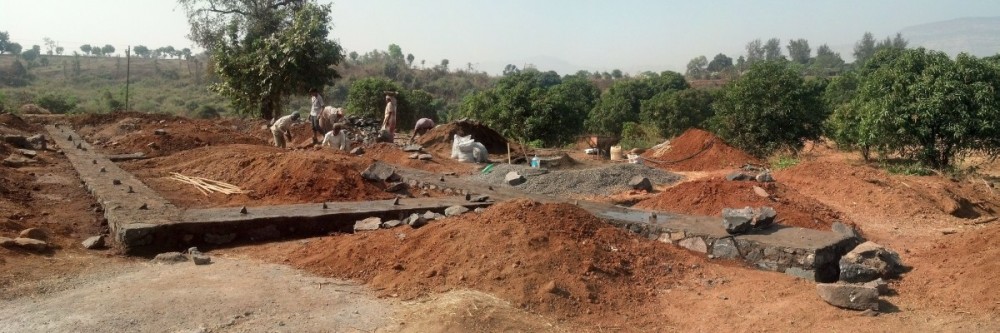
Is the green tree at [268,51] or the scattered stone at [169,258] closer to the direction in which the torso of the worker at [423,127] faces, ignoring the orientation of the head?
the green tree

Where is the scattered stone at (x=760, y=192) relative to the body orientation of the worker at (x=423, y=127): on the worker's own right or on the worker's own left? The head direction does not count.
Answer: on the worker's own left

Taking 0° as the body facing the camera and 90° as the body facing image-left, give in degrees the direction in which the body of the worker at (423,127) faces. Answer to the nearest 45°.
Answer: approximately 90°

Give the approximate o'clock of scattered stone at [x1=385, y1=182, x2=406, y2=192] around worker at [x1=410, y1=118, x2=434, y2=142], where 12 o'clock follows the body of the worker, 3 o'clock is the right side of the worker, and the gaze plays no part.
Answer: The scattered stone is roughly at 9 o'clock from the worker.

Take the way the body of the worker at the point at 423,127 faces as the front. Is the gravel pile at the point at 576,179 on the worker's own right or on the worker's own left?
on the worker's own left

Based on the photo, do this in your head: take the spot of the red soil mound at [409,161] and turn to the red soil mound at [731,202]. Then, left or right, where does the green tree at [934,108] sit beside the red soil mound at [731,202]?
left

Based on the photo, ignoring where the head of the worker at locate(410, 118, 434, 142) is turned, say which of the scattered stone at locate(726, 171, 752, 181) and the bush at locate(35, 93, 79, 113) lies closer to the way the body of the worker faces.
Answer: the bush

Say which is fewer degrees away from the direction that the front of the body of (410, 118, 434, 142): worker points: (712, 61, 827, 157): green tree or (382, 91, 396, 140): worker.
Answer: the worker

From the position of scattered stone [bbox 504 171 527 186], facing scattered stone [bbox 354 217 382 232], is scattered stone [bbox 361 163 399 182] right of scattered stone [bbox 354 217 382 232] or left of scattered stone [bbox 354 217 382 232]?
right
